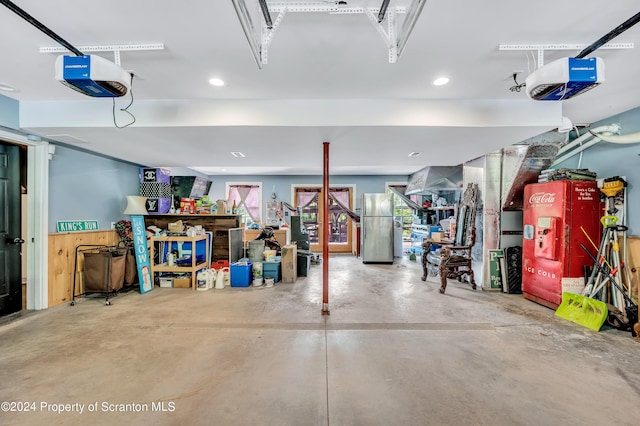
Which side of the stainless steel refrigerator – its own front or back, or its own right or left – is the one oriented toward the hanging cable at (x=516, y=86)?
front

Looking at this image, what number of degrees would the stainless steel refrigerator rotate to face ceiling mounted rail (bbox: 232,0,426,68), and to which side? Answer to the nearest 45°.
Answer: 0° — it already faces it

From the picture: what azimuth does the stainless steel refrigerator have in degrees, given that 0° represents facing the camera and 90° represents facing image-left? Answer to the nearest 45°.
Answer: approximately 0°

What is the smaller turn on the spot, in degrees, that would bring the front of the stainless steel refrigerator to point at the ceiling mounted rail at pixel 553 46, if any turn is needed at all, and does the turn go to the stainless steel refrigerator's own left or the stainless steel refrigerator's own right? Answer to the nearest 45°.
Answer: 0° — it already faces it

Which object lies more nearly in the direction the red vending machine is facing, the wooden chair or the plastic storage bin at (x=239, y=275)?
the plastic storage bin

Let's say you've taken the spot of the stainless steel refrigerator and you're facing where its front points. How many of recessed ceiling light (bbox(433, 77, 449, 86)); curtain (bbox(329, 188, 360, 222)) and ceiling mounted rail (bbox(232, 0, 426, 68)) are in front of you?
2

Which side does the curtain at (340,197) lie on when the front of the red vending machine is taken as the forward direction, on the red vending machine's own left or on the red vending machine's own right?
on the red vending machine's own right

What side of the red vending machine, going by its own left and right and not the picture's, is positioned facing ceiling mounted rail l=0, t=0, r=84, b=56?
front
